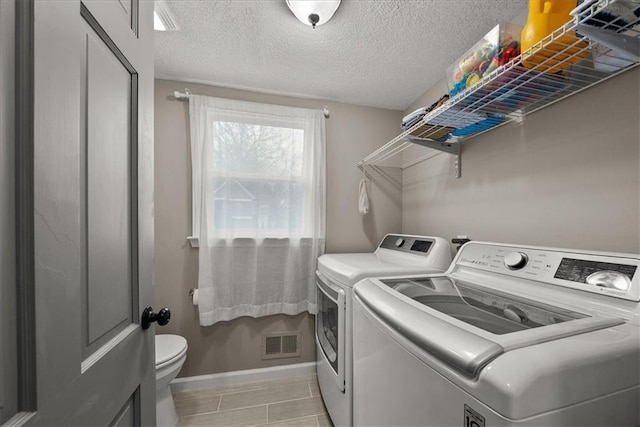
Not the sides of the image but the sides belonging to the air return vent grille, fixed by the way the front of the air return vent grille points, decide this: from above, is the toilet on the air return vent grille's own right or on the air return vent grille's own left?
on the air return vent grille's own right

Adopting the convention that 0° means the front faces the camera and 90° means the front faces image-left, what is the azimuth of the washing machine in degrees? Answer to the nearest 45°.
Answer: approximately 45°

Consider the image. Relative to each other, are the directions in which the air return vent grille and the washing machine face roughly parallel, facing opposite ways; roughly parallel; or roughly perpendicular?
roughly perpendicular

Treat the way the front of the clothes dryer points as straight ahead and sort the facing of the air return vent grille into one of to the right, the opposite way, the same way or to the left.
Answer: to the left

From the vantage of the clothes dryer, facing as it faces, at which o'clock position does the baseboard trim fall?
The baseboard trim is roughly at 2 o'clock from the clothes dryer.

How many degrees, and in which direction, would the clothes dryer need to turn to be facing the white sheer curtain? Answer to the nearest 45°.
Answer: approximately 45° to its right
